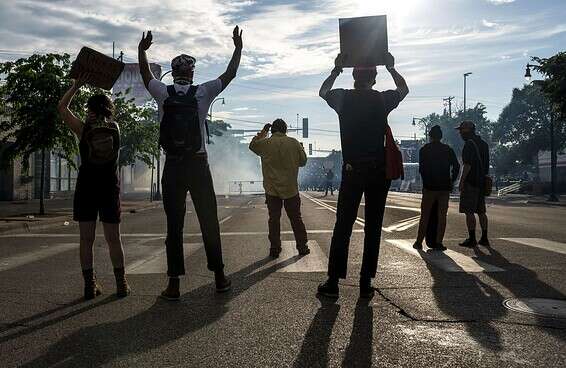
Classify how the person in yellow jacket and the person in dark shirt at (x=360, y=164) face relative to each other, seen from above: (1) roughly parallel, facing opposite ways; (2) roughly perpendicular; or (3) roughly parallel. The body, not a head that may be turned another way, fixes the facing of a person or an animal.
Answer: roughly parallel

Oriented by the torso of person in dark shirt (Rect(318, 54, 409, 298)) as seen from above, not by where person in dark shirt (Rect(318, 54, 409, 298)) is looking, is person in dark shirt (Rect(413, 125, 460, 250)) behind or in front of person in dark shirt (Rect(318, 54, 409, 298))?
in front

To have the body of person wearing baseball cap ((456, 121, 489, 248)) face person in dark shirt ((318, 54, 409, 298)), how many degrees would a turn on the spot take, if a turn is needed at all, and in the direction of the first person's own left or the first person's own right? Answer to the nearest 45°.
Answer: approximately 90° to the first person's own left

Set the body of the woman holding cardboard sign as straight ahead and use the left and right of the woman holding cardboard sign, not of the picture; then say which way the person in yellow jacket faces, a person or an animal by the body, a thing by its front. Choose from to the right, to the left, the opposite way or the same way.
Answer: the same way

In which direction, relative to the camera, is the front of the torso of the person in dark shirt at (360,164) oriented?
away from the camera

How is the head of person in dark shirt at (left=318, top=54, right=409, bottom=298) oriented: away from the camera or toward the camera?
away from the camera

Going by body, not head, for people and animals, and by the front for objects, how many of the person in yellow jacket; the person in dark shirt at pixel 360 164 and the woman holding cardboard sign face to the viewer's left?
0

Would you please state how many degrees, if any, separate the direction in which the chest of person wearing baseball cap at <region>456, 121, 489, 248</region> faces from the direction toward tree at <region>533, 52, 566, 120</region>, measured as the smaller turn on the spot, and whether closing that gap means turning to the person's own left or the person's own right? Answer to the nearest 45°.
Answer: approximately 90° to the person's own right

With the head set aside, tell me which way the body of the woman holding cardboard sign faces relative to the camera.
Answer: away from the camera

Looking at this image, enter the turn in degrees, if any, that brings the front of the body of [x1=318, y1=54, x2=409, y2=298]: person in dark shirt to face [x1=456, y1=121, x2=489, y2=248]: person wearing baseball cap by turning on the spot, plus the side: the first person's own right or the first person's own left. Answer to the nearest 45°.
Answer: approximately 45° to the first person's own right

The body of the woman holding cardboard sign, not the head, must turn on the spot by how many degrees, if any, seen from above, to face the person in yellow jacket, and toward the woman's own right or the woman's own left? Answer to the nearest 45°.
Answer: approximately 45° to the woman's own right

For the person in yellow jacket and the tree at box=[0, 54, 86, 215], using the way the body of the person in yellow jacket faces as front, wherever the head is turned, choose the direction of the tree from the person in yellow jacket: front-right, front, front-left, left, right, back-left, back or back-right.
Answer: front-left

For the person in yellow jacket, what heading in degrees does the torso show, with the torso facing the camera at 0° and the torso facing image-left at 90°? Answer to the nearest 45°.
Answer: approximately 180°

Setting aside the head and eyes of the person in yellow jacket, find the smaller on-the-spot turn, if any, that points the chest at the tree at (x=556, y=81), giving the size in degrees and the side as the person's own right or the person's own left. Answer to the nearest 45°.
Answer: approximately 45° to the person's own right
